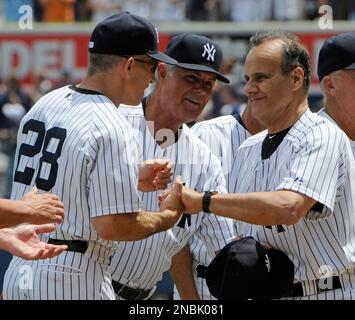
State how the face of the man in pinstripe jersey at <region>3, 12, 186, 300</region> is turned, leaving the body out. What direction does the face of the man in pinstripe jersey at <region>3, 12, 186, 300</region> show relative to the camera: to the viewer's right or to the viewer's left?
to the viewer's right

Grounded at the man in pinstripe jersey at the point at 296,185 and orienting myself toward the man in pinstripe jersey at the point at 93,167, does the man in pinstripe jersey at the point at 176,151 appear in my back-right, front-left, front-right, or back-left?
front-right

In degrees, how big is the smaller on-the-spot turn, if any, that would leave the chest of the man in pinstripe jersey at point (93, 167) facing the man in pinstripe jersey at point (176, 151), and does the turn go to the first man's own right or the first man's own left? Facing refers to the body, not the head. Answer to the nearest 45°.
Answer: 0° — they already face them

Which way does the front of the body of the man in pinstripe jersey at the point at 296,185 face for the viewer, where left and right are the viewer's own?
facing the viewer and to the left of the viewer

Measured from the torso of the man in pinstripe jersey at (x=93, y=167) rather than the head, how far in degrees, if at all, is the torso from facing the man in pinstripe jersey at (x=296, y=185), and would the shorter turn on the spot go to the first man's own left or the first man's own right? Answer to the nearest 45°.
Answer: approximately 45° to the first man's own right

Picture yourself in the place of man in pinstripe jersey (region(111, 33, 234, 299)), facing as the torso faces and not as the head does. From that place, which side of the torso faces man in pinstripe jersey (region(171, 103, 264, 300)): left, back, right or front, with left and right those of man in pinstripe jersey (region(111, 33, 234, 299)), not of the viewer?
left

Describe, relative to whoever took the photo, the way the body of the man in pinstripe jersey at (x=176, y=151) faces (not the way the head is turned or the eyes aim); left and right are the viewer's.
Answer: facing the viewer and to the right of the viewer

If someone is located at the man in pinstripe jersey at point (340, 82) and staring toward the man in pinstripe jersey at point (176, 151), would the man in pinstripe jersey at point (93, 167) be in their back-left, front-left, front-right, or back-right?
front-left

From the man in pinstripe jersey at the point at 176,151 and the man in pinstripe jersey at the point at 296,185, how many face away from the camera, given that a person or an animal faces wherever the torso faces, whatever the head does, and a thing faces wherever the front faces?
0

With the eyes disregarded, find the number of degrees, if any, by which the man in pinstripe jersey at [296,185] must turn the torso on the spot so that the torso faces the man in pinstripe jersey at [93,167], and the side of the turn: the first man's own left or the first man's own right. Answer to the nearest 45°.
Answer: approximately 45° to the first man's own right

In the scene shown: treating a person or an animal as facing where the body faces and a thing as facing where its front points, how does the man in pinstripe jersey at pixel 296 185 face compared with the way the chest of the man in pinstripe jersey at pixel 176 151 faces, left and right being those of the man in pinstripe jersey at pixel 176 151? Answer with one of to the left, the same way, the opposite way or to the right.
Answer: to the right

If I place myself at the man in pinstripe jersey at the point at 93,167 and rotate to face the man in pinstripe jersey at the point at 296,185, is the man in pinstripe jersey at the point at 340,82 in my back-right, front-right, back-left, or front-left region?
front-left

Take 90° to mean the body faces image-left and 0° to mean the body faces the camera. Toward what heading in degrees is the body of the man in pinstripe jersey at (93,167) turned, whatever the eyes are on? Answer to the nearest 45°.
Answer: approximately 225°

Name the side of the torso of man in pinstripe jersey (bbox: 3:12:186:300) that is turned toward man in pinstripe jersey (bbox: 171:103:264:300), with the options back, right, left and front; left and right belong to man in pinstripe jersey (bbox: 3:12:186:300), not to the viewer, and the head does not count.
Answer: front

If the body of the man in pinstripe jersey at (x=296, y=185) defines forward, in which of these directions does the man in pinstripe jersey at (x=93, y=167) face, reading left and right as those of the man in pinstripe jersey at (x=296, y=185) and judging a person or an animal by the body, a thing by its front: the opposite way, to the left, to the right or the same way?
the opposite way

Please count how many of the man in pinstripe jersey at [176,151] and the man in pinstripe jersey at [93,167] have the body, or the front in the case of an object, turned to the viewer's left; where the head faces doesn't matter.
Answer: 0

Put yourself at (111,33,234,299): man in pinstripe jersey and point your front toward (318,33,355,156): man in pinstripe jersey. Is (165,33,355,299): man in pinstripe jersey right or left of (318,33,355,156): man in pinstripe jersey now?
right
